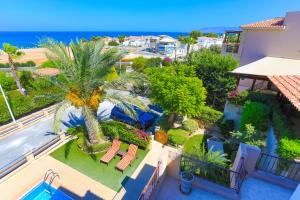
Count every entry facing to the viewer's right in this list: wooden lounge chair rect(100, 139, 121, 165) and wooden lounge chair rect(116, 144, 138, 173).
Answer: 0

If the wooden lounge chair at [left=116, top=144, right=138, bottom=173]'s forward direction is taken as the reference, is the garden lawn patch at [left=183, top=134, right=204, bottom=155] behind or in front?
behind

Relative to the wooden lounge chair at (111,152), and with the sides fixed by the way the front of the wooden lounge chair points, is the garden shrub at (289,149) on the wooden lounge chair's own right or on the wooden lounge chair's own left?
on the wooden lounge chair's own left

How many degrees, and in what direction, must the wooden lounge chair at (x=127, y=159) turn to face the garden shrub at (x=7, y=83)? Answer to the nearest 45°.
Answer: approximately 90° to its right

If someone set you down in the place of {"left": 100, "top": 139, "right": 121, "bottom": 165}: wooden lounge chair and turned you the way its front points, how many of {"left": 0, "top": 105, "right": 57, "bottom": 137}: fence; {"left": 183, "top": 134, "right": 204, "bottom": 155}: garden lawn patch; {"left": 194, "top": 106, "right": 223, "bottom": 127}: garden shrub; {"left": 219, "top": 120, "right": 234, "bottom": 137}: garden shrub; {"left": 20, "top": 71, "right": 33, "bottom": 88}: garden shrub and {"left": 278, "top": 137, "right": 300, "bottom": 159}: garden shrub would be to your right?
2

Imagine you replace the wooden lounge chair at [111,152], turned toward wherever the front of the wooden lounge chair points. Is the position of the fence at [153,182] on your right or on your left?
on your left

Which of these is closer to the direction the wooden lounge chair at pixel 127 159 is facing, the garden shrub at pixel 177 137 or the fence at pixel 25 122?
the fence

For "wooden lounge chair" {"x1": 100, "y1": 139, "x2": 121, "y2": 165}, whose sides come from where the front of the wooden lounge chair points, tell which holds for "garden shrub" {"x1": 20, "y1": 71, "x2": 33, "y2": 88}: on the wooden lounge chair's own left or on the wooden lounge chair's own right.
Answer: on the wooden lounge chair's own right

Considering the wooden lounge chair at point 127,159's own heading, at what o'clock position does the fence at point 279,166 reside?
The fence is roughly at 9 o'clock from the wooden lounge chair.

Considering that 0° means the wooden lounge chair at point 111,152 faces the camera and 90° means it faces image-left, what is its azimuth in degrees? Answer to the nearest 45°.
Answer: approximately 45°

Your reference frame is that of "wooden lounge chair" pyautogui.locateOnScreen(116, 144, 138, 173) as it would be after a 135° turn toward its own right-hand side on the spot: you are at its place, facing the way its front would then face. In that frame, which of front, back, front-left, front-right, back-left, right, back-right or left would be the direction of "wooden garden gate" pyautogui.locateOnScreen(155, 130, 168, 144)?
front-right

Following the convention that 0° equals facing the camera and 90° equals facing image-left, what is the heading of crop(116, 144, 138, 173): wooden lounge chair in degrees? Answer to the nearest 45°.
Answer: approximately 45°

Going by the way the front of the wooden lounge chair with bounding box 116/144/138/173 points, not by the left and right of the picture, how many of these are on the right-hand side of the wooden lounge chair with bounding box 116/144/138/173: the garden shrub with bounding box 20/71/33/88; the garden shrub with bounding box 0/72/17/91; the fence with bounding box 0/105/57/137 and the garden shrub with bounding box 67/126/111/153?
4

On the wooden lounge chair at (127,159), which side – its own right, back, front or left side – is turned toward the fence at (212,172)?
left

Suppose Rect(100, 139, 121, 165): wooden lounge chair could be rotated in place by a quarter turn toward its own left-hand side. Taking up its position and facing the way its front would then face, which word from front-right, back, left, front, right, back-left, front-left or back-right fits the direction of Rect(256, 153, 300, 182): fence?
front

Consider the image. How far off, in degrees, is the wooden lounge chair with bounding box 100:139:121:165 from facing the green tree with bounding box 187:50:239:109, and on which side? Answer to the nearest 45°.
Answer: approximately 135° to its left
